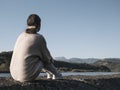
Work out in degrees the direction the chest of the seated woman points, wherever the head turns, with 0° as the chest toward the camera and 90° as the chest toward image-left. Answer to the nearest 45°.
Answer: approximately 225°
